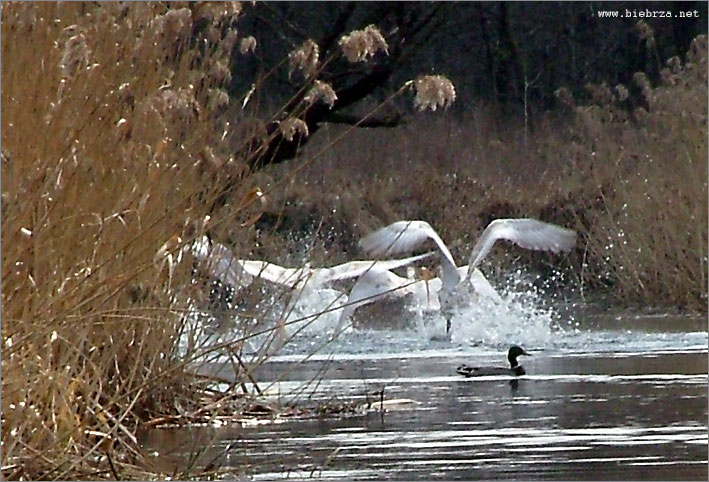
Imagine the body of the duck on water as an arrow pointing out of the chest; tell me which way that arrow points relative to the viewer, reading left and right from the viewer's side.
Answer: facing to the right of the viewer
